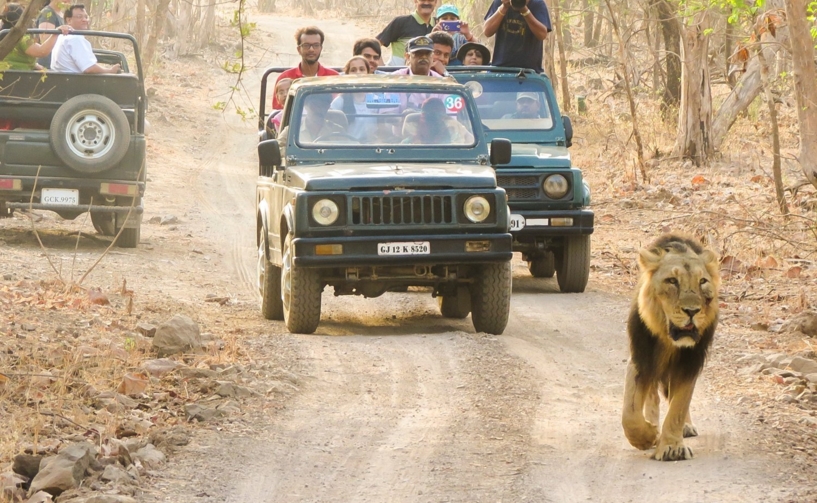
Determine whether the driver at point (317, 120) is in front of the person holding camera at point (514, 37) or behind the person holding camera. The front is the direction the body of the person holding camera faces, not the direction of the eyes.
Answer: in front

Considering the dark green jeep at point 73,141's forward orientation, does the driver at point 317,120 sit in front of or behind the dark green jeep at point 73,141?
behind

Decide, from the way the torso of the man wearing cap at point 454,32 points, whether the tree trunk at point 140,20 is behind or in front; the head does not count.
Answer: behind

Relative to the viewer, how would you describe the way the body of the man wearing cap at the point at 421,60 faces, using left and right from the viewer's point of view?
facing the viewer

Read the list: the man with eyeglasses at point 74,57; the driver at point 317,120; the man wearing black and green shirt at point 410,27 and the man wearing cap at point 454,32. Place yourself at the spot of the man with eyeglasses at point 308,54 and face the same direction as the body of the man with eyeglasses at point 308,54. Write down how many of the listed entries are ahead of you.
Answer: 1

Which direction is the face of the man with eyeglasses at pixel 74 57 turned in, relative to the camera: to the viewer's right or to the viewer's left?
to the viewer's right

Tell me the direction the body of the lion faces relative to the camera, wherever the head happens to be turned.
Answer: toward the camera

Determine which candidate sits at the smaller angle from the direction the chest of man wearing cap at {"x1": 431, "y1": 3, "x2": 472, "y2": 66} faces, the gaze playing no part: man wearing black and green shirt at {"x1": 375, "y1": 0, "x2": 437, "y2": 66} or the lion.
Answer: the lion

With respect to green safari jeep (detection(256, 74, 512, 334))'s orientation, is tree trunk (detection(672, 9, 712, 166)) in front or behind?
behind

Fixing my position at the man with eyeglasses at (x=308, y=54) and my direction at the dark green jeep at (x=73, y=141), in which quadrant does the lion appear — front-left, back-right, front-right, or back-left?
back-left

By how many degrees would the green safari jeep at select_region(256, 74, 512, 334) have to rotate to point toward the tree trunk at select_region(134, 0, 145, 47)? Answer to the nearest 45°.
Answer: approximately 180°

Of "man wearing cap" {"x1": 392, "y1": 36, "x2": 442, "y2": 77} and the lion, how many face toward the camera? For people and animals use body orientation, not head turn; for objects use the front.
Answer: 2

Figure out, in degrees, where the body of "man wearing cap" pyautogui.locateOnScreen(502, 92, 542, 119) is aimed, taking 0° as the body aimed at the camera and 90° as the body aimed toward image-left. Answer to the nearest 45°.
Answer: approximately 0°

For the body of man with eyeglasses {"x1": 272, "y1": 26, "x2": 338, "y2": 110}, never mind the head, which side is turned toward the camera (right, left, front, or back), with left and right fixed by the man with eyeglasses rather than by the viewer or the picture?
front
